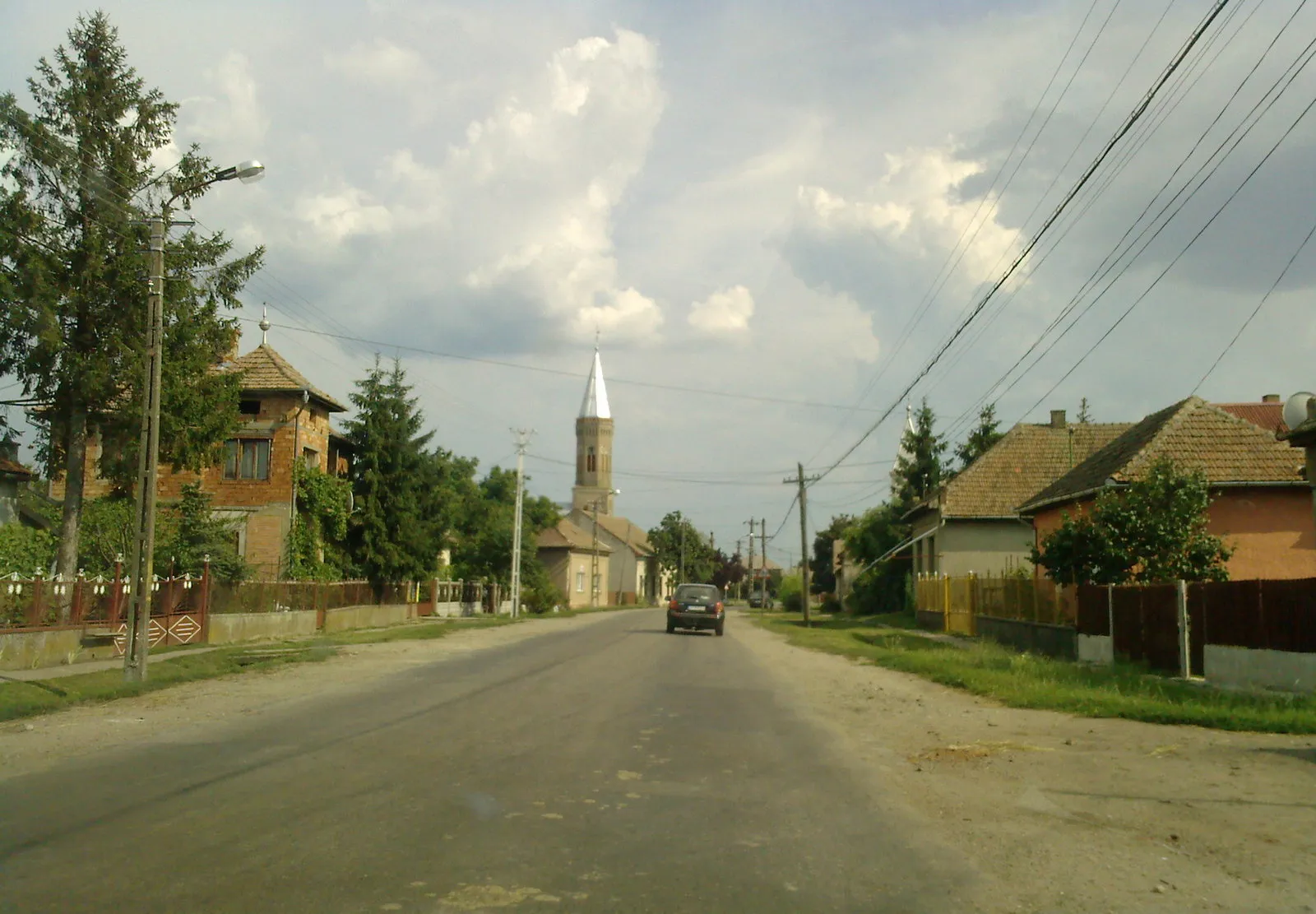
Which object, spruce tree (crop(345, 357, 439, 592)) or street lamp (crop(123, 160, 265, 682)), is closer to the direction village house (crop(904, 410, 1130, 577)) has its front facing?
the spruce tree

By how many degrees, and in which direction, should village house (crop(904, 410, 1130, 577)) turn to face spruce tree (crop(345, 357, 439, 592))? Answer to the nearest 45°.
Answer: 0° — it already faces it

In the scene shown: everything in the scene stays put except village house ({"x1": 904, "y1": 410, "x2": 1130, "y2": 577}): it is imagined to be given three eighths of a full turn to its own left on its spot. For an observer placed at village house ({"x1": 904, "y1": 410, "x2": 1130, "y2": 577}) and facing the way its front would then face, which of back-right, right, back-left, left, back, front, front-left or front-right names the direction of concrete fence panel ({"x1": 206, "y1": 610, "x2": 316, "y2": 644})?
right

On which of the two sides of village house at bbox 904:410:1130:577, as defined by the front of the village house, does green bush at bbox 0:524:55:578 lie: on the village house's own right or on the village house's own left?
on the village house's own left

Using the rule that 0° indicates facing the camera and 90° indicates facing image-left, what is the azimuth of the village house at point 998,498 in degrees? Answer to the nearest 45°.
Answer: approximately 90°

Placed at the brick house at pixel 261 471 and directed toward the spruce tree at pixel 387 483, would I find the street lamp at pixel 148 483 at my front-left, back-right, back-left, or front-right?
back-right

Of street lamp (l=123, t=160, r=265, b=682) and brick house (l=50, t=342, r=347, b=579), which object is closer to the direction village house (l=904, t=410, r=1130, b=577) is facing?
the brick house

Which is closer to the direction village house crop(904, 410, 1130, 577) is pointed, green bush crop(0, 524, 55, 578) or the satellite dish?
the green bush

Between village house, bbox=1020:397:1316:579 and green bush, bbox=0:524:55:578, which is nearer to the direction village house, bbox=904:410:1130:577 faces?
the green bush

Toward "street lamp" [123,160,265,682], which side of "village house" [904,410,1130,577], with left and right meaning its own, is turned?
left

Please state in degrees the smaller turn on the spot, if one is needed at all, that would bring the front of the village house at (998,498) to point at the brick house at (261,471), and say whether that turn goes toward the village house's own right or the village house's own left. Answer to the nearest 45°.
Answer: approximately 45° to the village house's own left

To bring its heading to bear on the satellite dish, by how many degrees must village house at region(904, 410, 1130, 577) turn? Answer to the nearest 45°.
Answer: approximately 90° to its left
